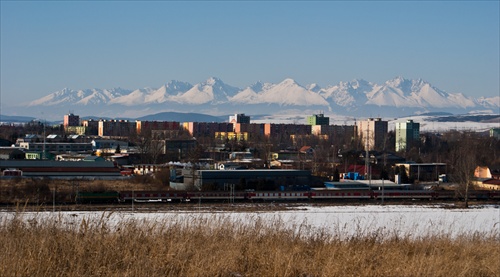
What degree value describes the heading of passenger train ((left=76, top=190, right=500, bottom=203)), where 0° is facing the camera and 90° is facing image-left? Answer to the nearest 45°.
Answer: approximately 90°
